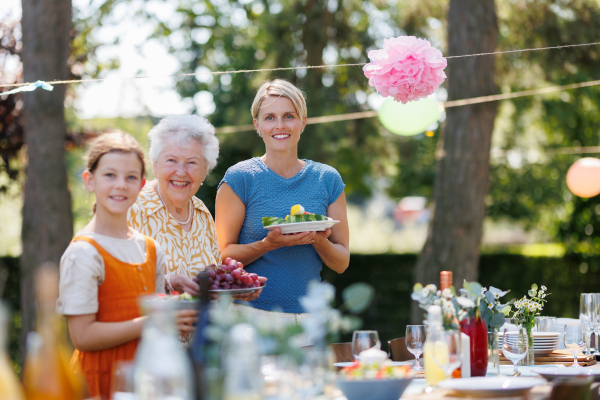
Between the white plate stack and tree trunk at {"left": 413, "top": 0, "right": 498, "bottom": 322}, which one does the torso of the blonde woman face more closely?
the white plate stack

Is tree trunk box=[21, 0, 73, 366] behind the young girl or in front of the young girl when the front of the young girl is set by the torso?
behind

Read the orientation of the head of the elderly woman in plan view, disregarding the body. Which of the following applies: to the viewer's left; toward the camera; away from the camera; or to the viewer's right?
toward the camera

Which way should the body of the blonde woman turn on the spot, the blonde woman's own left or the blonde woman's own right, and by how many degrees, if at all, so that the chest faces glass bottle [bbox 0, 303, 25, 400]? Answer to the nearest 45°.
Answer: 0° — they already face it

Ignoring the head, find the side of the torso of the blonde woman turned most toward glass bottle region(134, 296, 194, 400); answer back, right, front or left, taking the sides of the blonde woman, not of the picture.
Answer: front

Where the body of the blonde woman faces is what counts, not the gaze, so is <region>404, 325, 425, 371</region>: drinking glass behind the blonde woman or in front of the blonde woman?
in front

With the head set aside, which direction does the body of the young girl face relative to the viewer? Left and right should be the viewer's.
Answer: facing the viewer and to the right of the viewer

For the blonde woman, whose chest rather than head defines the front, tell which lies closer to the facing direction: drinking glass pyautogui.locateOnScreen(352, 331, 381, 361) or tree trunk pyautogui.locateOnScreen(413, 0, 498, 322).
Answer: the drinking glass

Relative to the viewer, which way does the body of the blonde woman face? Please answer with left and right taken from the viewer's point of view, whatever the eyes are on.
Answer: facing the viewer

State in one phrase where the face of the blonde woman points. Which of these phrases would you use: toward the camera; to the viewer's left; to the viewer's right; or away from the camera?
toward the camera

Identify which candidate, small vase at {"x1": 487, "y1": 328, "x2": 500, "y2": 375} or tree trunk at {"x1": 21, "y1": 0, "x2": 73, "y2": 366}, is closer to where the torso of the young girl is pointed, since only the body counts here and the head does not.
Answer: the small vase

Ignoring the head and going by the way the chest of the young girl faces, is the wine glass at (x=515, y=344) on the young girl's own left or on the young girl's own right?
on the young girl's own left

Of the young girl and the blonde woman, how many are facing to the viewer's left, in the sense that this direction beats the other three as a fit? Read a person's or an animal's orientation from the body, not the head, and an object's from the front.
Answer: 0

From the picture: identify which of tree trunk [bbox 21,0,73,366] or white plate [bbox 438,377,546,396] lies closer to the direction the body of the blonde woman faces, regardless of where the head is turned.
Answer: the white plate

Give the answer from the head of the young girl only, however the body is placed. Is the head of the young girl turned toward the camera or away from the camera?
toward the camera

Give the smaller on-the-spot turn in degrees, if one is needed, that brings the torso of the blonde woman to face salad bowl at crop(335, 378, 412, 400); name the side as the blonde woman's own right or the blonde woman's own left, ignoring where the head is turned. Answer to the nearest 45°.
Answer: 0° — they already face it
